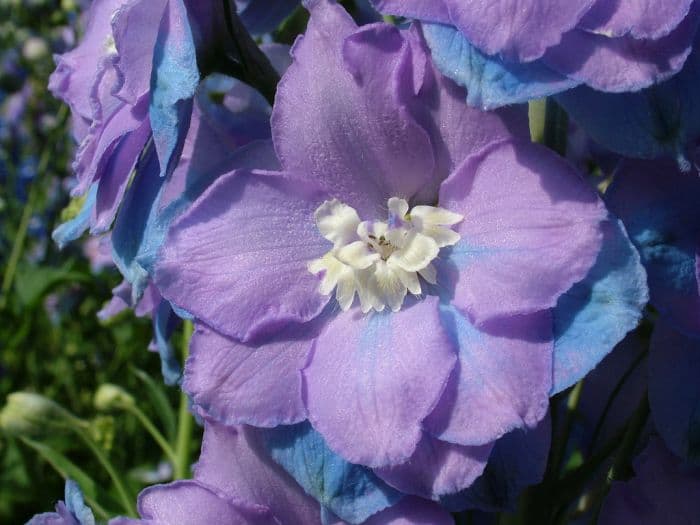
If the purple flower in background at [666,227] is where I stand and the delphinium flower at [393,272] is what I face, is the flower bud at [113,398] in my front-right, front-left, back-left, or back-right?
front-right

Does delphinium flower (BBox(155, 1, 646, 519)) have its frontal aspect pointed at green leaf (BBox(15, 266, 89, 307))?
no

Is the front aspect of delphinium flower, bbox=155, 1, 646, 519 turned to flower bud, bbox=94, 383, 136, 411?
no

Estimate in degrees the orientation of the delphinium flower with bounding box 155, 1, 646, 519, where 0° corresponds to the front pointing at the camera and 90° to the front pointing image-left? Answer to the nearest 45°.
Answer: approximately 0°
